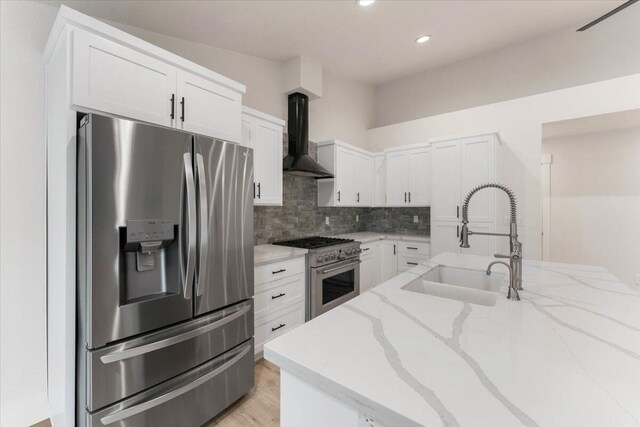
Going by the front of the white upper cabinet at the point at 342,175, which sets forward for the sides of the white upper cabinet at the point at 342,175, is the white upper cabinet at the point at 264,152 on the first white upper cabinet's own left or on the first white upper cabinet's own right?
on the first white upper cabinet's own right

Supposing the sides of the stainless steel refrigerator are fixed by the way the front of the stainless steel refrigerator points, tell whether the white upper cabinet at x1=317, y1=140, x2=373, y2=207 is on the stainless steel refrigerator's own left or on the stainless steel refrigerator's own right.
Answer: on the stainless steel refrigerator's own left

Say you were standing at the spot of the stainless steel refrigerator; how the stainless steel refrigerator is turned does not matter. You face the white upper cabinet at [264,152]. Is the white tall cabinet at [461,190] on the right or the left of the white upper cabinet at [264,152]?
right

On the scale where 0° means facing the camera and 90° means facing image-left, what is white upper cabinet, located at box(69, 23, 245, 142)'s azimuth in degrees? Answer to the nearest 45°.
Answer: approximately 315°

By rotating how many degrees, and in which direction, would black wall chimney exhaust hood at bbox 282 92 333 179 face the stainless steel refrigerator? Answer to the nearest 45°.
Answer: approximately 45° to its right

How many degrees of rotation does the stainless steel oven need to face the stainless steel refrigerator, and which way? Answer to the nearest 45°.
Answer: approximately 90° to its right

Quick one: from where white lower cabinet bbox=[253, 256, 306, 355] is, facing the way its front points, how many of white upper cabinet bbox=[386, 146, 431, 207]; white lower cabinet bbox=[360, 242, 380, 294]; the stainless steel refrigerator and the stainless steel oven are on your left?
3

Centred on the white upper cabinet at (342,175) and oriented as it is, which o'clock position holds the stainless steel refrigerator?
The stainless steel refrigerator is roughly at 2 o'clock from the white upper cabinet.

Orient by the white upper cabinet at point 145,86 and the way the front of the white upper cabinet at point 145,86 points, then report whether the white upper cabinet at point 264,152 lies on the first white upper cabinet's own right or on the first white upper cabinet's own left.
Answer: on the first white upper cabinet's own left
